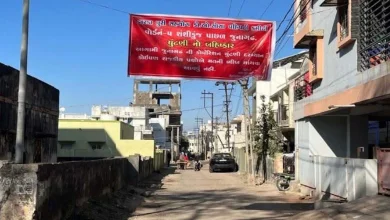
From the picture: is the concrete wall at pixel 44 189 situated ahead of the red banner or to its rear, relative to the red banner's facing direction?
ahead

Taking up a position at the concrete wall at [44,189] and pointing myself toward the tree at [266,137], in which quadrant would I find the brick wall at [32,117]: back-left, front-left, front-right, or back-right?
front-left

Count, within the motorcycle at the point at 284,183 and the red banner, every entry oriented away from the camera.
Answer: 0

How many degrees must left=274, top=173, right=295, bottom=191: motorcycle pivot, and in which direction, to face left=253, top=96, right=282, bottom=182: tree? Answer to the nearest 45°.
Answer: approximately 135° to its right

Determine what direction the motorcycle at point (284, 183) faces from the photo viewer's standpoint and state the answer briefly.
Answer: facing the viewer and to the left of the viewer

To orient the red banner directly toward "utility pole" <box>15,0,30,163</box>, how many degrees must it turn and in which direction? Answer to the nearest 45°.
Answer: approximately 45° to its right

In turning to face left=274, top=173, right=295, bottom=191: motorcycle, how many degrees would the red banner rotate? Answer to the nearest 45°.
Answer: approximately 135° to its left

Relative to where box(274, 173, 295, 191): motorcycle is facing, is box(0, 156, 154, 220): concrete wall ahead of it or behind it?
ahead

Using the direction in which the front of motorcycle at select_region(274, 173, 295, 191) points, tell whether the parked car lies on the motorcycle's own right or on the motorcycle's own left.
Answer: on the motorcycle's own right

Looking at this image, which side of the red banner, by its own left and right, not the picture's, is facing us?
front
